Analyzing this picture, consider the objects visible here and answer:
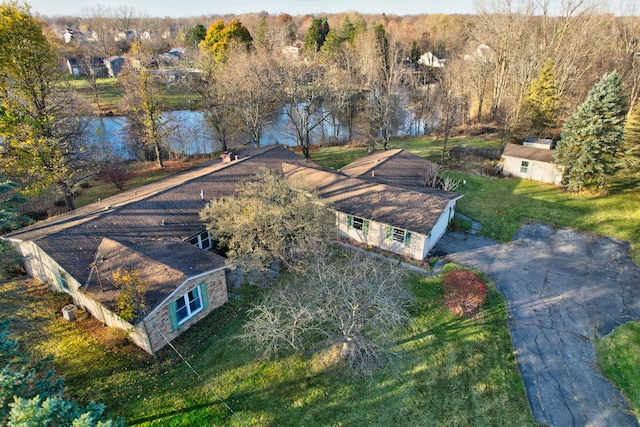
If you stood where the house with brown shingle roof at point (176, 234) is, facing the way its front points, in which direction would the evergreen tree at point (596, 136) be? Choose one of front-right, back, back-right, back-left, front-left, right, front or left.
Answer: front-left

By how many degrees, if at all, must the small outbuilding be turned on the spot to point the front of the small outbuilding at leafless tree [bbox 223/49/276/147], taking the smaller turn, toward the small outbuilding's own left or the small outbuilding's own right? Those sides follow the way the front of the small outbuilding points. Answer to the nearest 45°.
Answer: approximately 90° to the small outbuilding's own right

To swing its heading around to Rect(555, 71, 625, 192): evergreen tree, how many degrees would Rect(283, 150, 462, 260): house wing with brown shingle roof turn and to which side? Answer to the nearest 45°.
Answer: approximately 180°

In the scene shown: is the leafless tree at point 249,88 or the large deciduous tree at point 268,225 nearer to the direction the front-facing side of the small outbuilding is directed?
the large deciduous tree

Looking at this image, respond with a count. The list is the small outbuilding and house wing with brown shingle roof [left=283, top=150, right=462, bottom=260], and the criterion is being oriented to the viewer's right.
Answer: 0

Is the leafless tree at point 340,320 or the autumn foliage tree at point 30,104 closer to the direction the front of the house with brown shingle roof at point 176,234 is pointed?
the leafless tree

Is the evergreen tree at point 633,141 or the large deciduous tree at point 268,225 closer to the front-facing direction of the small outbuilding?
the large deciduous tree

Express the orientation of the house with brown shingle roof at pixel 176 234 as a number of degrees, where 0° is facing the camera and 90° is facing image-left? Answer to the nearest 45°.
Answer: approximately 315°

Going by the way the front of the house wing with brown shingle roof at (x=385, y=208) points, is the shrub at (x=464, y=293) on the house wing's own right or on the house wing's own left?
on the house wing's own left

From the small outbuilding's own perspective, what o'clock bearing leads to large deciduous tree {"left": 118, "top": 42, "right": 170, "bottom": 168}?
The large deciduous tree is roughly at 2 o'clock from the small outbuilding.

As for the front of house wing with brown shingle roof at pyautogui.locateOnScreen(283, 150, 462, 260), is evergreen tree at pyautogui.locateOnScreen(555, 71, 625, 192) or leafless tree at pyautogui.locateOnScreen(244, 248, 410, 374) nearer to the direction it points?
the leafless tree

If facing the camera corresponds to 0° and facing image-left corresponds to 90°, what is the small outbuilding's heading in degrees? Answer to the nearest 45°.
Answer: approximately 0°

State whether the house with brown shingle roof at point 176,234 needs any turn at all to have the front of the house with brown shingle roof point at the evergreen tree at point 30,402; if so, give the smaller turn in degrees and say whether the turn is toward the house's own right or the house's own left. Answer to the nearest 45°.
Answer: approximately 45° to the house's own right

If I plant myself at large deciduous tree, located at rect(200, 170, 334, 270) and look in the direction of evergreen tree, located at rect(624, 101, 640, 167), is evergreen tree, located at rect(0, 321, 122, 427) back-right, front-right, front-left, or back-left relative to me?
back-right

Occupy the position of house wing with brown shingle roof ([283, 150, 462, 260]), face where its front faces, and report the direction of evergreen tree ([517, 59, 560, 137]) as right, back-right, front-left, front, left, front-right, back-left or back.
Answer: back
